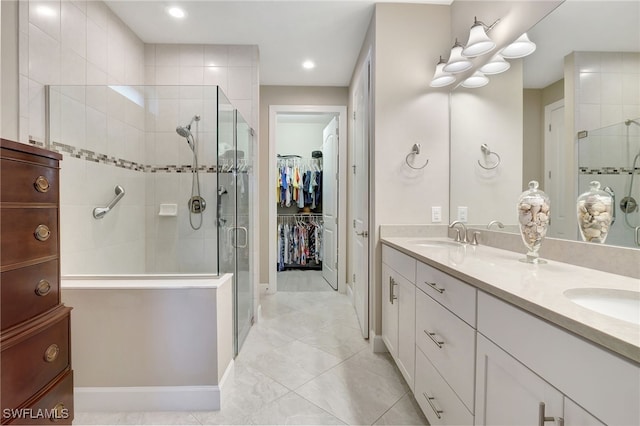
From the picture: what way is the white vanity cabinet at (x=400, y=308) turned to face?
to the viewer's left

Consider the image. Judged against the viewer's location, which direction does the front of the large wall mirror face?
facing the viewer and to the left of the viewer

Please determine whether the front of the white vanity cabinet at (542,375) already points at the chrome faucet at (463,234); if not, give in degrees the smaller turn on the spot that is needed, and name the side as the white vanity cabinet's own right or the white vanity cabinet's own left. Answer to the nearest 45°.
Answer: approximately 135° to the white vanity cabinet's own right

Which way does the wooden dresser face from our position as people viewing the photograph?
facing the viewer and to the right of the viewer

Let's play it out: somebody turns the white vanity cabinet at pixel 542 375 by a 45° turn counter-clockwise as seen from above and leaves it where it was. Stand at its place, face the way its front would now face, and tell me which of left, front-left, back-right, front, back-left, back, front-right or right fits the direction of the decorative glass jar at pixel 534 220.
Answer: back

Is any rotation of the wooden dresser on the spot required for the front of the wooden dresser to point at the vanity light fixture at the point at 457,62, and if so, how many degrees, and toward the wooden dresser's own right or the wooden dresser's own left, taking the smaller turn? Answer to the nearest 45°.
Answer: approximately 45° to the wooden dresser's own left

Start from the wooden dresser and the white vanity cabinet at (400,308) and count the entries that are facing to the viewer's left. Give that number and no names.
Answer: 1

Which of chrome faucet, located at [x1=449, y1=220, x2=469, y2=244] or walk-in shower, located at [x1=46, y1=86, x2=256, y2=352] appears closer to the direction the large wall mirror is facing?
the walk-in shower

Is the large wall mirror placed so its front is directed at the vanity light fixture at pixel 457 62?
no

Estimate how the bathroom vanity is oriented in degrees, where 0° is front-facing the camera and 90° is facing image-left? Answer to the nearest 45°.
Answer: approximately 45°

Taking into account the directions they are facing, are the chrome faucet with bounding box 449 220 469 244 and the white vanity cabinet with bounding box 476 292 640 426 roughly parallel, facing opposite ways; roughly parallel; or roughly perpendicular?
roughly parallel
